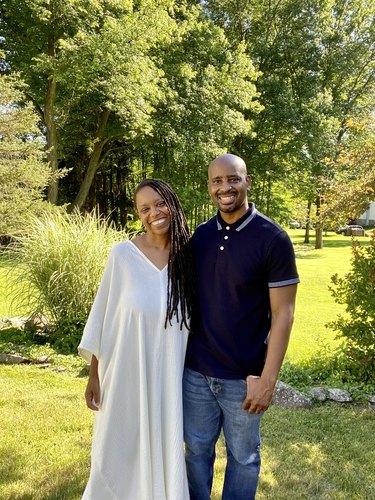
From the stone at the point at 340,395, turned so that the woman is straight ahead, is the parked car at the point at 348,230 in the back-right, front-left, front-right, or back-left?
back-right

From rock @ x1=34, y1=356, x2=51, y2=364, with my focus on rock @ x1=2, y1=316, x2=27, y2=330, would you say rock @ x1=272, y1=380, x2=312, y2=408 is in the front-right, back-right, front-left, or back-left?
back-right

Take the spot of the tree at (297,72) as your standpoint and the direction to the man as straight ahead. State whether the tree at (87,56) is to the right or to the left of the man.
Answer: right
